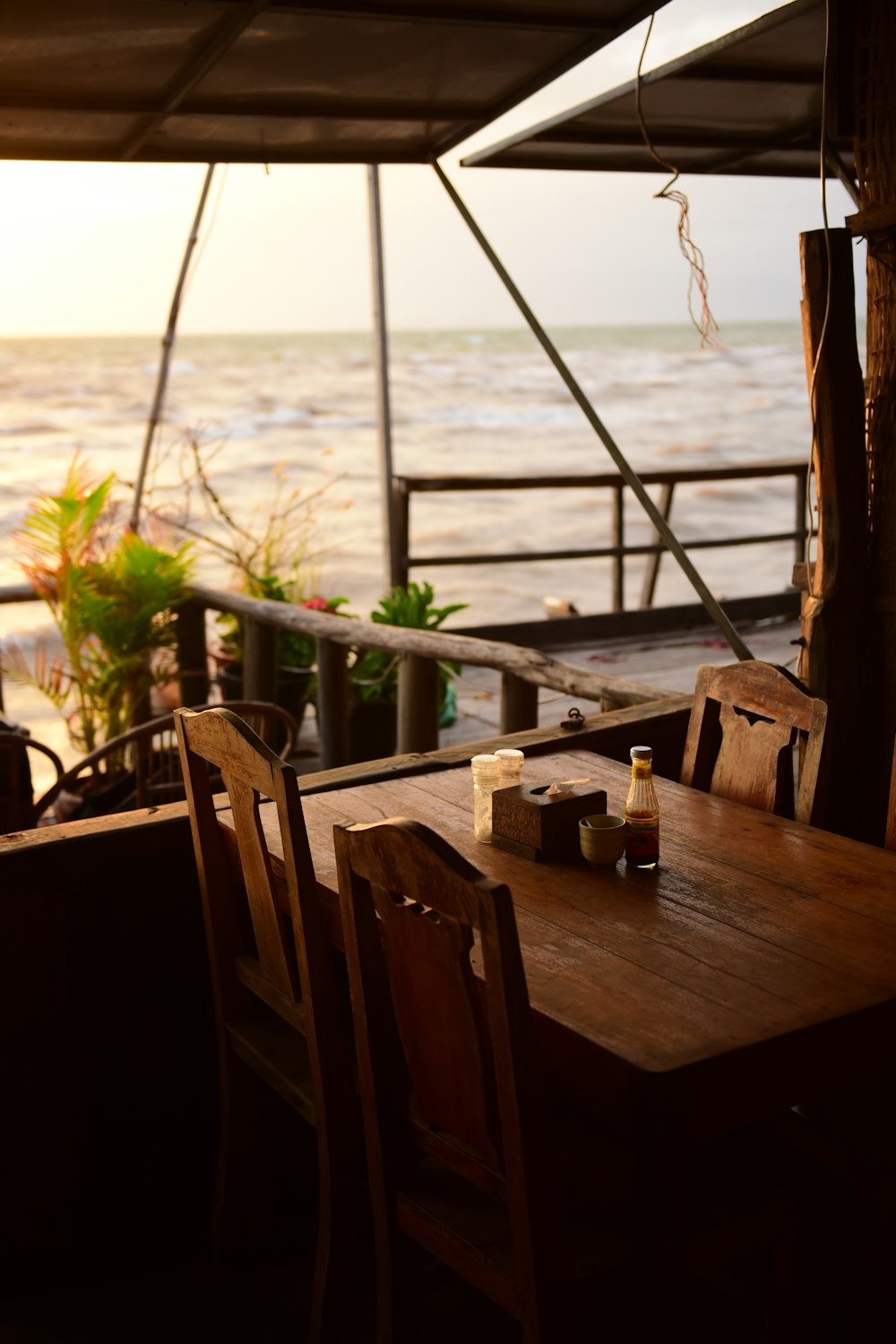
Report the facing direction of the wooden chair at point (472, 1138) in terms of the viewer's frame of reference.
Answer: facing away from the viewer and to the right of the viewer

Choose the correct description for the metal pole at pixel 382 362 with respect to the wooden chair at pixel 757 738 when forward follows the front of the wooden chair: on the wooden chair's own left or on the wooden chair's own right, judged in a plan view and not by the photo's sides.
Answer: on the wooden chair's own right

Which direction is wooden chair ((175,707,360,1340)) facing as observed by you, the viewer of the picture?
facing away from the viewer and to the right of the viewer

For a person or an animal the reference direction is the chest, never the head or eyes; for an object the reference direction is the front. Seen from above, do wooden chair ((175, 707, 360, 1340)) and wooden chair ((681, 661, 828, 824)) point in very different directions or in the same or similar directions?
very different directions

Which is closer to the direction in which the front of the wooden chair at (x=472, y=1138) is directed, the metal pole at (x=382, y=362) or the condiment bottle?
the condiment bottle

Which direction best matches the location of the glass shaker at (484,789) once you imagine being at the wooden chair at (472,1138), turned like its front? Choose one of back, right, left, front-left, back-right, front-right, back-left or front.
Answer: front-left

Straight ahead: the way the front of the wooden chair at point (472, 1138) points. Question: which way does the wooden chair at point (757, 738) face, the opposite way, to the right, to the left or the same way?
the opposite way

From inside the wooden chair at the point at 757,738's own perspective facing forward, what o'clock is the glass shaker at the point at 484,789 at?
The glass shaker is roughly at 12 o'clock from the wooden chair.

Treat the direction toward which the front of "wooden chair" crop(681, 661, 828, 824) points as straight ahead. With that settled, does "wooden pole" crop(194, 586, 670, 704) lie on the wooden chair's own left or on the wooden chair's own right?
on the wooden chair's own right

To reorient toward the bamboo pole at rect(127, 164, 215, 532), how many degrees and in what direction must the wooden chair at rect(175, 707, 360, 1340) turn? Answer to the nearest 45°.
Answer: approximately 45° to its left
